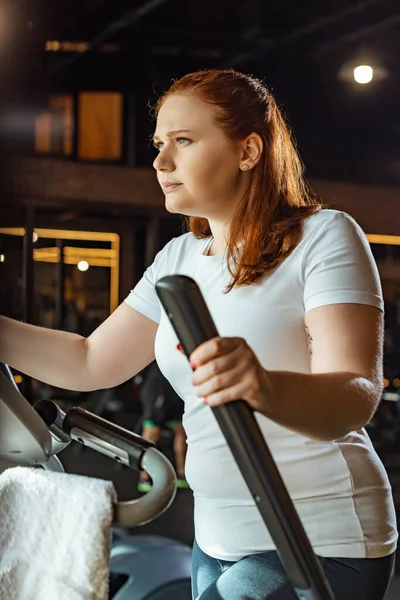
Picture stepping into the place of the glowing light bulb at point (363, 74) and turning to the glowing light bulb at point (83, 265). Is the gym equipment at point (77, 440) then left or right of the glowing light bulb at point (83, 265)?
left

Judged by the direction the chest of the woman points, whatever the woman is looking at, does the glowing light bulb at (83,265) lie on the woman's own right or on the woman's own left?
on the woman's own right

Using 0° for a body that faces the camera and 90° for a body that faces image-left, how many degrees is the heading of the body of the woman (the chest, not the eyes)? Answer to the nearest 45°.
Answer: approximately 45°

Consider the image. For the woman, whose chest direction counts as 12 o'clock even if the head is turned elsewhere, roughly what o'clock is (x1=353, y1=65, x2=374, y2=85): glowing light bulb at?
The glowing light bulb is roughly at 5 o'clock from the woman.
